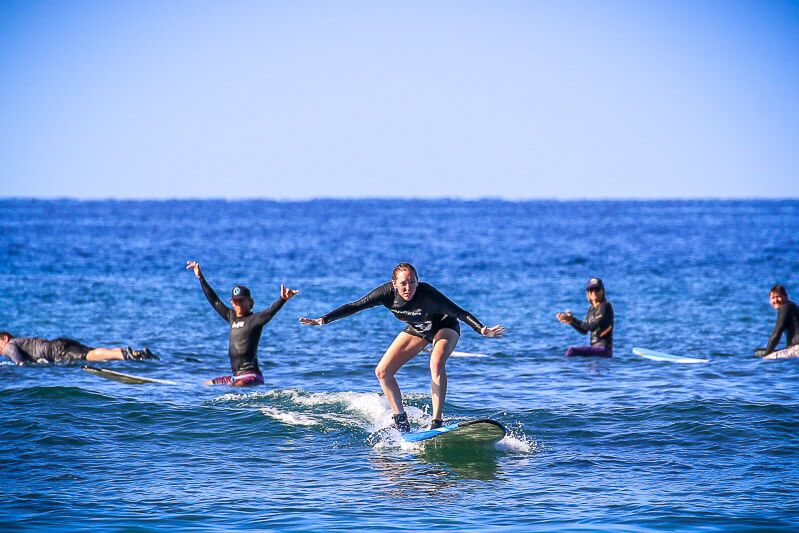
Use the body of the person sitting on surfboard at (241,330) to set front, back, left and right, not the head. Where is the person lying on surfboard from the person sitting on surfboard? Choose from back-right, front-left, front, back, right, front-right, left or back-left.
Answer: right

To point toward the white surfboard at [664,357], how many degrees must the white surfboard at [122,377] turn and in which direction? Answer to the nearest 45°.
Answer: approximately 180°

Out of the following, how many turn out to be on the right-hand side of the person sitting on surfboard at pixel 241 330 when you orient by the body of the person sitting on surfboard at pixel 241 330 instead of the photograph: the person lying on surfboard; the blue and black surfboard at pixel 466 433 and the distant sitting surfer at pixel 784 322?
1

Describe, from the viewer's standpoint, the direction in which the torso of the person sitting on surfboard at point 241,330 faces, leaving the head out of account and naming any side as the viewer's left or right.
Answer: facing the viewer and to the left of the viewer

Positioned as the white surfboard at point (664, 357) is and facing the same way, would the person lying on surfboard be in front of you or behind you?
in front

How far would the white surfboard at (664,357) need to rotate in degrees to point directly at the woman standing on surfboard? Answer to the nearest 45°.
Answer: approximately 90° to its left

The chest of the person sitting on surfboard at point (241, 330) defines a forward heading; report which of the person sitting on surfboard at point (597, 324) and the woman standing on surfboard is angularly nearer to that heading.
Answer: the woman standing on surfboard

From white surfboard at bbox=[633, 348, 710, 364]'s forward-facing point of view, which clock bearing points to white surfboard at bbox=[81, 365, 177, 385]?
white surfboard at bbox=[81, 365, 177, 385] is roughly at 11 o'clock from white surfboard at bbox=[633, 348, 710, 364].

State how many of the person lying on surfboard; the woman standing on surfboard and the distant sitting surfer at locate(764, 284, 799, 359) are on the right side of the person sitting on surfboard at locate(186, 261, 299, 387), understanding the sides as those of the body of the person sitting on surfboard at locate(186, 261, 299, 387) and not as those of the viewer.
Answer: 1

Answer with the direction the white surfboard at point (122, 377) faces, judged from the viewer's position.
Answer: facing to the left of the viewer

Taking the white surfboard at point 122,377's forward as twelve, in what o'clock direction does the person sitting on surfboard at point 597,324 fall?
The person sitting on surfboard is roughly at 6 o'clock from the white surfboard.

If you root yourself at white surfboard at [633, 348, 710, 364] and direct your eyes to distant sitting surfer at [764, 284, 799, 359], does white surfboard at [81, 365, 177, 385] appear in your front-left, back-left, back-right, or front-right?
back-right
